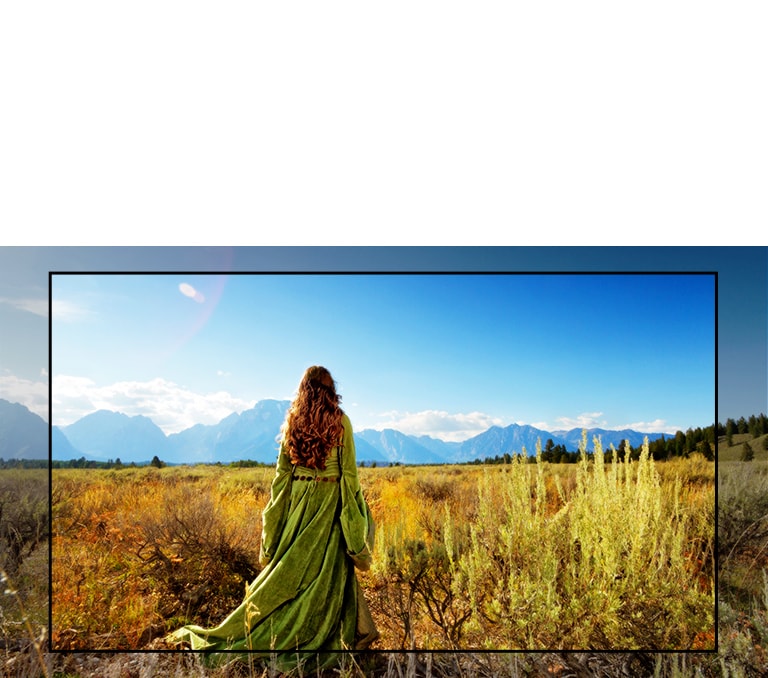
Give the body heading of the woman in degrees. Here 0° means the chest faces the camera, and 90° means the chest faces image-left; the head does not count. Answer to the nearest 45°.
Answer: approximately 180°

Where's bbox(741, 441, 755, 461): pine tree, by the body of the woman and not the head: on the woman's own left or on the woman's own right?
on the woman's own right

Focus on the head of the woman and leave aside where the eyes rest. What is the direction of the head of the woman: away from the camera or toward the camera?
away from the camera
